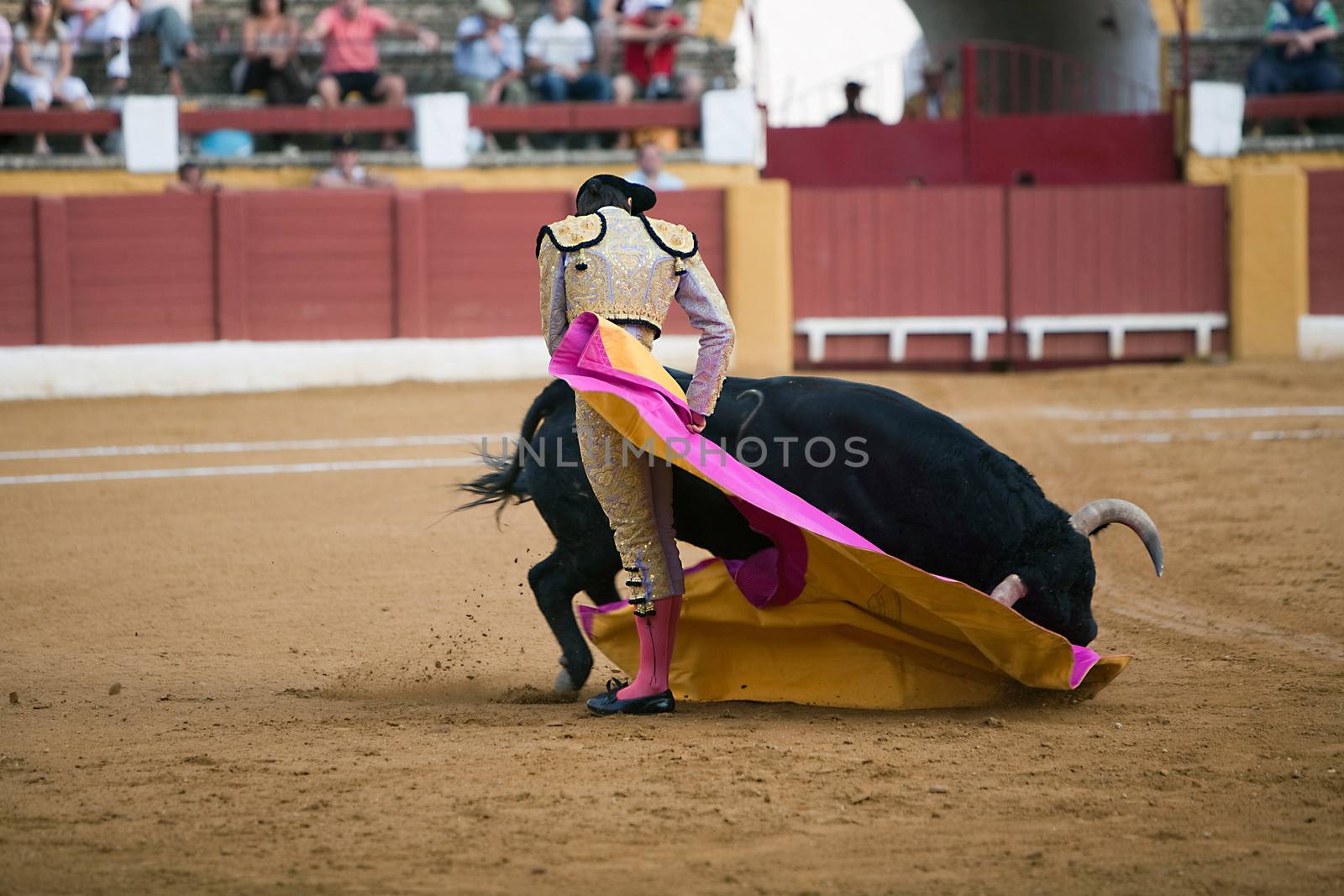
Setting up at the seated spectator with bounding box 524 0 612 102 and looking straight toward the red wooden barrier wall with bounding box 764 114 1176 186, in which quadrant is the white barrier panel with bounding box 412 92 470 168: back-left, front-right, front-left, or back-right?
back-right

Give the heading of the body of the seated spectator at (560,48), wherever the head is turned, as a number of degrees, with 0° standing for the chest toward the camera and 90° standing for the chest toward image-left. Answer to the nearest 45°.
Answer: approximately 0°

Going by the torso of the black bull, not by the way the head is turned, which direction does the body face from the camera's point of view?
to the viewer's right

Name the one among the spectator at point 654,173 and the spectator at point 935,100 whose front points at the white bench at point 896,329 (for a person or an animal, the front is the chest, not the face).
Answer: the spectator at point 935,100

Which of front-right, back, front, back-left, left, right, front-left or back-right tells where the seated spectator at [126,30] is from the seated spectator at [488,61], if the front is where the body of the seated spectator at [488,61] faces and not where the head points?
right

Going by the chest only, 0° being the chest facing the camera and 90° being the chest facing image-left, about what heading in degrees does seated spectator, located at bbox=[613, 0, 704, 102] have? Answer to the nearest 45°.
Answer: approximately 0°

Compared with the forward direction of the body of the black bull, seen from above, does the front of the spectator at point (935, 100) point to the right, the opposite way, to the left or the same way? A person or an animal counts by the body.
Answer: to the right

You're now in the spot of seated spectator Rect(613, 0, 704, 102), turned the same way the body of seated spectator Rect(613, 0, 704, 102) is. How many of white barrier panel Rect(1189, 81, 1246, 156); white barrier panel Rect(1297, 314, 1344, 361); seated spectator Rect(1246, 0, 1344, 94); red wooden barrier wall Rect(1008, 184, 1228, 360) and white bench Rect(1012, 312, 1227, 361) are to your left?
5

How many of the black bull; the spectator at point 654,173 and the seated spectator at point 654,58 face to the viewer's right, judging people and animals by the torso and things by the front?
1
